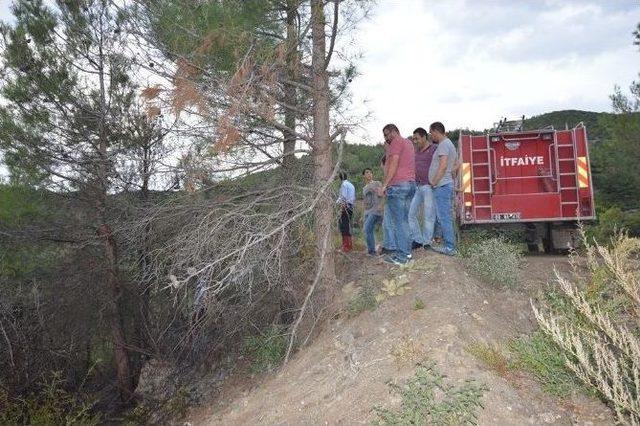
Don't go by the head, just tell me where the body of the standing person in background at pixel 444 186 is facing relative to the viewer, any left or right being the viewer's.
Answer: facing to the left of the viewer

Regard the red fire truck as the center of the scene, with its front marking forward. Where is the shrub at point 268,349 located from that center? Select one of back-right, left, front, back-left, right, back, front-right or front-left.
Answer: back-left

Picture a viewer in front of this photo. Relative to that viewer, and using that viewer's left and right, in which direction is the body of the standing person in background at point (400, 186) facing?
facing to the left of the viewer

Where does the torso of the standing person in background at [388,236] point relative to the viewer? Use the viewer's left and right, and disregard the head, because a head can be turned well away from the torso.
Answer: facing to the left of the viewer

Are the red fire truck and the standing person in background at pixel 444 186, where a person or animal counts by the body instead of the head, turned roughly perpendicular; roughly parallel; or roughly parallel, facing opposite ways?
roughly perpendicular
